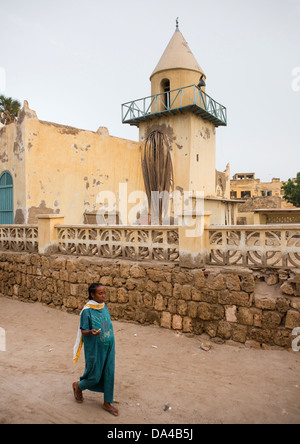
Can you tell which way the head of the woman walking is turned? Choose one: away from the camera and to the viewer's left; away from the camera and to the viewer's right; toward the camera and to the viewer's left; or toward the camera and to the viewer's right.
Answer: toward the camera and to the viewer's right

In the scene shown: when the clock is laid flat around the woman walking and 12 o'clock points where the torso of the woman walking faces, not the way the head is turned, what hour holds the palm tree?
The palm tree is roughly at 8 o'clock from the woman walking.

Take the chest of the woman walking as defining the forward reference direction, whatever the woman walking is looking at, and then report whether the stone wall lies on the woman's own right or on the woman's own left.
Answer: on the woman's own left

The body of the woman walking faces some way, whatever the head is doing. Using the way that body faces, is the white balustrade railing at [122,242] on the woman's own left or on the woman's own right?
on the woman's own left

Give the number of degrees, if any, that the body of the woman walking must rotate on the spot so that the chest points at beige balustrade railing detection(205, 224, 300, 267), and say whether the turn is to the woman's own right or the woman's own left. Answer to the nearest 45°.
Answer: approximately 90° to the woman's own left

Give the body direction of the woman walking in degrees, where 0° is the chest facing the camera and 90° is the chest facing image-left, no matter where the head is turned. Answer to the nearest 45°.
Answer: approximately 315°

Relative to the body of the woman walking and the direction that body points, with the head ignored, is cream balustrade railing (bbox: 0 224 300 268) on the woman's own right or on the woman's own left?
on the woman's own left
